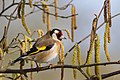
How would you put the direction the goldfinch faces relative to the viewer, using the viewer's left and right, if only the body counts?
facing to the right of the viewer
